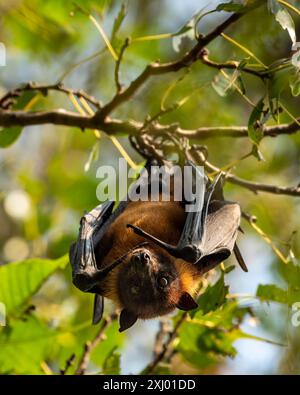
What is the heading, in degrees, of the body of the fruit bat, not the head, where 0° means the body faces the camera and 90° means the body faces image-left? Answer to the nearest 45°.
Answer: approximately 0°

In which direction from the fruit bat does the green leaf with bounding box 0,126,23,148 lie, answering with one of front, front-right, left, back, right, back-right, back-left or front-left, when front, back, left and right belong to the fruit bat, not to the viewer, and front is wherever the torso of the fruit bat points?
back-right

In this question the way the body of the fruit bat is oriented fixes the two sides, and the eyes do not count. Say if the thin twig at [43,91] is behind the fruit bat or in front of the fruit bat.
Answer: behind

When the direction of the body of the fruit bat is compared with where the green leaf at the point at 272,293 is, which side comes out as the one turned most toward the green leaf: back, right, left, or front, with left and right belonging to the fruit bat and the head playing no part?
left

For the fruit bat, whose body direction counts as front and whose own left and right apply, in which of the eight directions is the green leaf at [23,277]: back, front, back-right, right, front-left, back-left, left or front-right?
back-right
